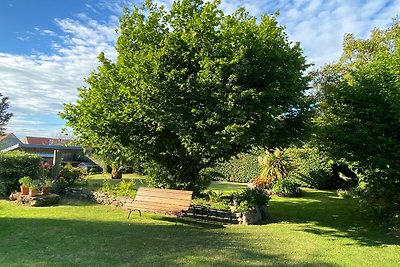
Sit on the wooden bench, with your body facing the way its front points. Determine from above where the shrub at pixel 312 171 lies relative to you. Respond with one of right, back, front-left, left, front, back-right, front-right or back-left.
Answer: back

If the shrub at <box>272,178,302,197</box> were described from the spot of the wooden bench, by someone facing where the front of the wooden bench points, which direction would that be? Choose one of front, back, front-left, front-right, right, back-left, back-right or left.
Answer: back

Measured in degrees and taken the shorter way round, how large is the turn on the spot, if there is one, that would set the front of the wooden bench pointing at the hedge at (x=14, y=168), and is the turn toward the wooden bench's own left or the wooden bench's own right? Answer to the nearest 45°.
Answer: approximately 90° to the wooden bench's own right

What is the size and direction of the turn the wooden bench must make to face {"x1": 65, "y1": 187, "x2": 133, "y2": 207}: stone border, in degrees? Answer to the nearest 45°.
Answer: approximately 90° to its right

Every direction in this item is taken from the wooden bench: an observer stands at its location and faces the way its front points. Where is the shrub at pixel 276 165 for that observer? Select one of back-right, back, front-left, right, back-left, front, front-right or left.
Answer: back

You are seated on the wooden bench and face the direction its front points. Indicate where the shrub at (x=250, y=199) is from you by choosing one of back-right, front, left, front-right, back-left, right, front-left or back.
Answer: back-left

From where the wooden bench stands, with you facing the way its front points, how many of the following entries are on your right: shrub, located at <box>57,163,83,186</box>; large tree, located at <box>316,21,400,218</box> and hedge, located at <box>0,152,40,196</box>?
2

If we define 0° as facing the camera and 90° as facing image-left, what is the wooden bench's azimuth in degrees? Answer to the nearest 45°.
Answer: approximately 45°

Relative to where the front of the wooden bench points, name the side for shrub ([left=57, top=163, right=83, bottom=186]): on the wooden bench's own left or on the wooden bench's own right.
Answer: on the wooden bench's own right

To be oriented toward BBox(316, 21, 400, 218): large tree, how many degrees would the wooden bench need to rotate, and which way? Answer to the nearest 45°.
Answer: approximately 135° to its left

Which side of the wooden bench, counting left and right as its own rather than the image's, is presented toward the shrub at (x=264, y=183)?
back

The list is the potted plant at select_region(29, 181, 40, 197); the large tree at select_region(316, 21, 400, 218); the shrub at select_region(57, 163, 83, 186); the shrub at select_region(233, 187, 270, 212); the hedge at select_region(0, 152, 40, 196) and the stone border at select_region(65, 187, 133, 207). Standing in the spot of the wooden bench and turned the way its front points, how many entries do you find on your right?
4

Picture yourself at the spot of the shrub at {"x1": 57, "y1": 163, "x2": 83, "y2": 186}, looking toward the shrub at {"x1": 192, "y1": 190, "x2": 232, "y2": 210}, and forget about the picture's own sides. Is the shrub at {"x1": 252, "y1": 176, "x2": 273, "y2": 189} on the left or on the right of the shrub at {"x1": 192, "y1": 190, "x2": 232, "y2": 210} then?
left
